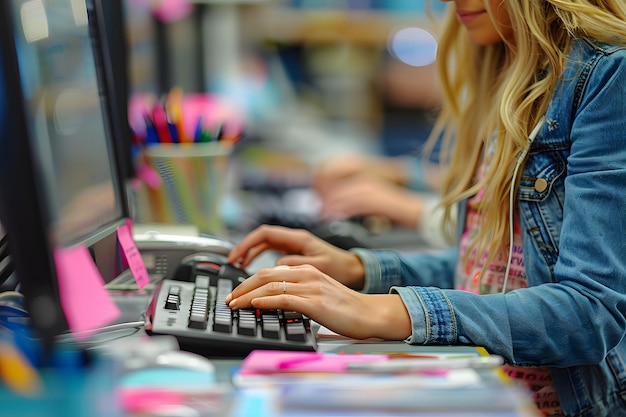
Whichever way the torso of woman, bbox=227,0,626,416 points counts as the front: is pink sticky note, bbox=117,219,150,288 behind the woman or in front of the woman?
in front

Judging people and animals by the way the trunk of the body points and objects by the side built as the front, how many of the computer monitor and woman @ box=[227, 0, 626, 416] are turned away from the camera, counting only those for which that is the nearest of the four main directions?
0

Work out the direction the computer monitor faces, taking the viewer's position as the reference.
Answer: facing the viewer and to the right of the viewer

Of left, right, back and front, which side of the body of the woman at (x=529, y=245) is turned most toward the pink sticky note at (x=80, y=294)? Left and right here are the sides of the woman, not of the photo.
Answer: front

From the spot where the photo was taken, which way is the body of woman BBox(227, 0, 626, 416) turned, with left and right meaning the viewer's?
facing the viewer and to the left of the viewer
